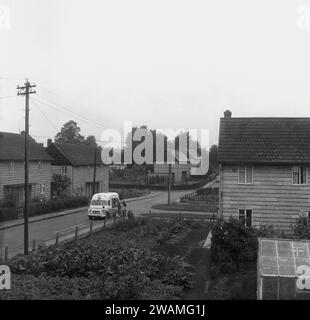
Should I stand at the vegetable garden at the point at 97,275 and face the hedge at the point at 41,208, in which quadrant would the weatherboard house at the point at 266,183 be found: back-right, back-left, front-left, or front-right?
front-right

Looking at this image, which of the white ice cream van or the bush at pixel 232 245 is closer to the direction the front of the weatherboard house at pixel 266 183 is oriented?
the bush

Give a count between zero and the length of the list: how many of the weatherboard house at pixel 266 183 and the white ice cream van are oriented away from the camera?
0

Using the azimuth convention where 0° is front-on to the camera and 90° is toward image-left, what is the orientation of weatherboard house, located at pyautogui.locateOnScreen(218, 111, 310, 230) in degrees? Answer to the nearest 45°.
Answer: approximately 0°

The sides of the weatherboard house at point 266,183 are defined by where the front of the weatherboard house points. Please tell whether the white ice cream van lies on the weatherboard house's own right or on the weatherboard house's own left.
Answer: on the weatherboard house's own right

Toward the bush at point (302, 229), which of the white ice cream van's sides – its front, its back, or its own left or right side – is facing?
left

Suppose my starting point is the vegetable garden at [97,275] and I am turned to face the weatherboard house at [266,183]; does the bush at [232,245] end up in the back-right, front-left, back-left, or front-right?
front-right

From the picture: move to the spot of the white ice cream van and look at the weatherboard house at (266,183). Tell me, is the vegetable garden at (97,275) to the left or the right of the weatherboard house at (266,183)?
right

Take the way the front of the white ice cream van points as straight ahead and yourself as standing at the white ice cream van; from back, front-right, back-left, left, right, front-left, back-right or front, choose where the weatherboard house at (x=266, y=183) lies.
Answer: left

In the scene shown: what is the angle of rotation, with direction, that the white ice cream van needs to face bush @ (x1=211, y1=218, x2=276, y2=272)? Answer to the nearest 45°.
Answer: approximately 45° to its left

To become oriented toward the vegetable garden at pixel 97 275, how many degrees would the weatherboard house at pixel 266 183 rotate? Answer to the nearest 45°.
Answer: approximately 45° to its right

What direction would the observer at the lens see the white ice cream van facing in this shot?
facing the viewer and to the left of the viewer
